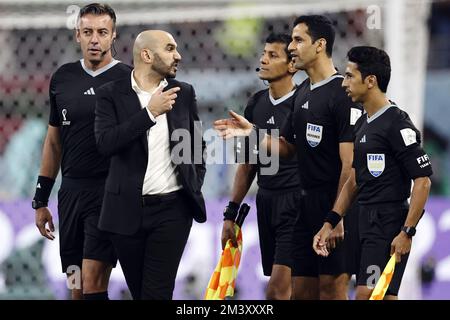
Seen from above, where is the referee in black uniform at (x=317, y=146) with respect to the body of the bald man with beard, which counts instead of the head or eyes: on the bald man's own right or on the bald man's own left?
on the bald man's own left

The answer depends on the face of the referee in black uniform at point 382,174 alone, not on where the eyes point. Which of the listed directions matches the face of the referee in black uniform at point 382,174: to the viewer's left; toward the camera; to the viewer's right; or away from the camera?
to the viewer's left

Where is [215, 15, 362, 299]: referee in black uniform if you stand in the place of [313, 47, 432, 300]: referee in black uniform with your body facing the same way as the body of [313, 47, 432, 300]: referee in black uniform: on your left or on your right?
on your right

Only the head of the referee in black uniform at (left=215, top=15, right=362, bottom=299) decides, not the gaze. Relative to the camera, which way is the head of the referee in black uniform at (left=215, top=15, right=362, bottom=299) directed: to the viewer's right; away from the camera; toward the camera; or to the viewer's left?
to the viewer's left

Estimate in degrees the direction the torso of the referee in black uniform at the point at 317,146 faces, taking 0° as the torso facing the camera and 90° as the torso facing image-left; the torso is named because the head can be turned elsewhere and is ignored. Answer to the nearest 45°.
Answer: approximately 45°

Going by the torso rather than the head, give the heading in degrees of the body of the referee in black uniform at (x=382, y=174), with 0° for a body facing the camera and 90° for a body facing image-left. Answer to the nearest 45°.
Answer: approximately 45°

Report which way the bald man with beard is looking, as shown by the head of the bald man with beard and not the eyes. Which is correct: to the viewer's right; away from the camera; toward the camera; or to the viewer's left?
to the viewer's right

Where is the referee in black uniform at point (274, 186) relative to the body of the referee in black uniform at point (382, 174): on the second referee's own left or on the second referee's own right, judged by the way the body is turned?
on the second referee's own right

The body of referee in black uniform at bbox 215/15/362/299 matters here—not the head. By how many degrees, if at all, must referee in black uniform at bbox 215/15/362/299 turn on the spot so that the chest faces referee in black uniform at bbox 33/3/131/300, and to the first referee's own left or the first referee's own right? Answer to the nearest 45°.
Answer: approximately 45° to the first referee's own right
